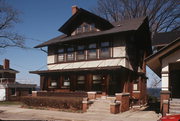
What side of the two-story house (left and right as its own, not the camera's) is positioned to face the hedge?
front

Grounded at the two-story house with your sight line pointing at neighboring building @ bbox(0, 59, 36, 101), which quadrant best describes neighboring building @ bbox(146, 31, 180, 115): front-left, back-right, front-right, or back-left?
back-left

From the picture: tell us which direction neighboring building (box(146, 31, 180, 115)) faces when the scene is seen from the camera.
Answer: facing the viewer and to the left of the viewer

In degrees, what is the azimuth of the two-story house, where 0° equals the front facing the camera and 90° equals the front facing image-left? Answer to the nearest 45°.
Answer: approximately 45°

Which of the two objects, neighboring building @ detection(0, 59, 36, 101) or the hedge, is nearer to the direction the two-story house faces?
the hedge

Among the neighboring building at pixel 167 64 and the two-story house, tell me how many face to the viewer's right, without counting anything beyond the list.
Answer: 0

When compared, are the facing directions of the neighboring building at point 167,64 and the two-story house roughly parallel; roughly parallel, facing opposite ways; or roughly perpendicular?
roughly parallel

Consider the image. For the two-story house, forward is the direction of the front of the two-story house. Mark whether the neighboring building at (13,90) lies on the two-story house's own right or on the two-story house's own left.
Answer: on the two-story house's own right
